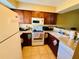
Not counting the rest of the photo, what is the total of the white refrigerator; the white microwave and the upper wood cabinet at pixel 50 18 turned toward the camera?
2

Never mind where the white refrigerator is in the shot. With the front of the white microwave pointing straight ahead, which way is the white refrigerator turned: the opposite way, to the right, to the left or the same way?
to the left

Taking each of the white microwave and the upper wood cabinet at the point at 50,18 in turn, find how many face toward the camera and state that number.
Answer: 2

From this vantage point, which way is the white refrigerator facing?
to the viewer's right

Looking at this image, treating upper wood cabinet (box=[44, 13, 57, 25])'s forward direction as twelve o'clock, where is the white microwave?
The white microwave is roughly at 2 o'clock from the upper wood cabinet.

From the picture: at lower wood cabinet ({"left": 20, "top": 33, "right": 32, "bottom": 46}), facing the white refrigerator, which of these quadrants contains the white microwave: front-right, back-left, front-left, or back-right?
back-left

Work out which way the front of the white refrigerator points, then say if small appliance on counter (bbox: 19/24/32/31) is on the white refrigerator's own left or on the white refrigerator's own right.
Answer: on the white refrigerator's own left

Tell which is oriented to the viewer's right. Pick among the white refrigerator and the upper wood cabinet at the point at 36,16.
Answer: the white refrigerator

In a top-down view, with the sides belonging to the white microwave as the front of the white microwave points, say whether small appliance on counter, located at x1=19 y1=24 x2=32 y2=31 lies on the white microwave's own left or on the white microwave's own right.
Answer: on the white microwave's own right

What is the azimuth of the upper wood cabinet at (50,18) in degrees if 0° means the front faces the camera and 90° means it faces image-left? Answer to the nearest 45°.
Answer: approximately 0°
